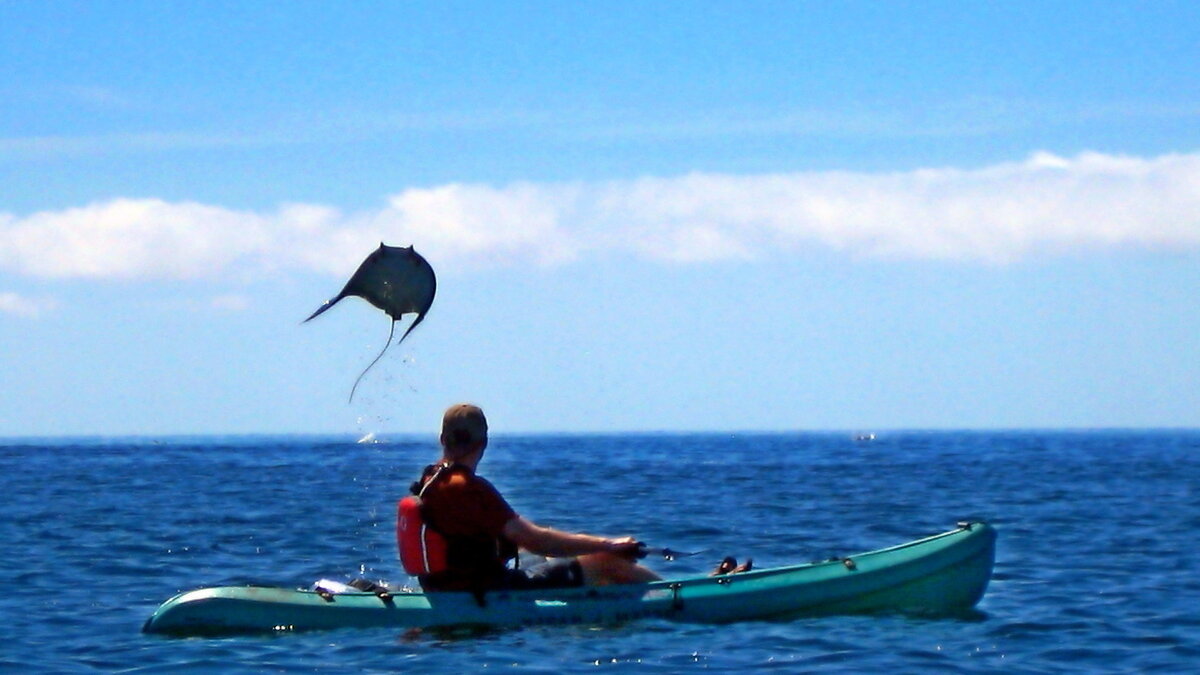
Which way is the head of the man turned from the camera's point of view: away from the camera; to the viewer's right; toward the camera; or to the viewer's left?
away from the camera

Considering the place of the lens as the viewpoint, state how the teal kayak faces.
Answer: facing to the right of the viewer
